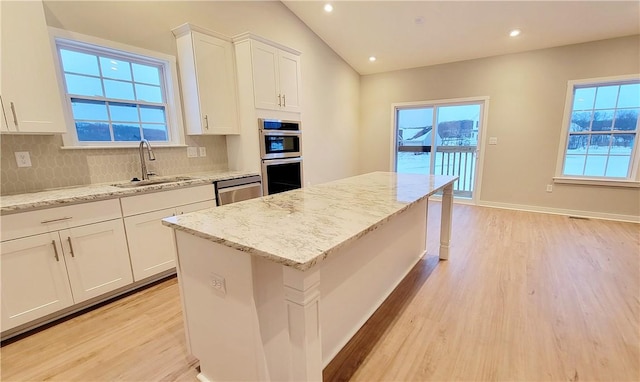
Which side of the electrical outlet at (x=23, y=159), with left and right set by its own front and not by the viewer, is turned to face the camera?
front

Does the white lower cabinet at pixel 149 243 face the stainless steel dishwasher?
no

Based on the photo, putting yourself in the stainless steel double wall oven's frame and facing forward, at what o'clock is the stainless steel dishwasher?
The stainless steel dishwasher is roughly at 3 o'clock from the stainless steel double wall oven.

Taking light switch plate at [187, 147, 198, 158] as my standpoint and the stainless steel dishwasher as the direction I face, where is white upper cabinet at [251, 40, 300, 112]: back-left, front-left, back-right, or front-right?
front-left

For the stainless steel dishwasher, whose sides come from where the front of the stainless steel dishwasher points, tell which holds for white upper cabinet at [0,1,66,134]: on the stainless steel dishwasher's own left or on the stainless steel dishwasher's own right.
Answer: on the stainless steel dishwasher's own right

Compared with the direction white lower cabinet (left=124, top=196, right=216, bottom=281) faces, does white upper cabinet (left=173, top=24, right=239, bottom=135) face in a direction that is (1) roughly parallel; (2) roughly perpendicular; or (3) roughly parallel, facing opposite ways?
roughly parallel

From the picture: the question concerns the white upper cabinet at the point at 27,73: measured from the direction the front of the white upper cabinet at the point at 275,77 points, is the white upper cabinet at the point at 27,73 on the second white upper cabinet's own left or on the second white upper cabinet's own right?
on the second white upper cabinet's own right

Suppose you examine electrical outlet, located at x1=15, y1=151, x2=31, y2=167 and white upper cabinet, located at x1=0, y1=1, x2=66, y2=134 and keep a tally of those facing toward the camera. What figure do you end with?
2

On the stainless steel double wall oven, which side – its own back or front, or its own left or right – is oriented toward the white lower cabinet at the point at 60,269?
right

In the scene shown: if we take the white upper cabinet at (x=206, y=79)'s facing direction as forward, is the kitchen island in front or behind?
in front

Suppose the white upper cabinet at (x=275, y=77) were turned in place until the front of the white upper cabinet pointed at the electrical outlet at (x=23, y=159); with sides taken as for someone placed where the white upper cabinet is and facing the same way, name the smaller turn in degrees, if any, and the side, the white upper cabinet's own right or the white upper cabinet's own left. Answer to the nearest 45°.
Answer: approximately 90° to the white upper cabinet's own right

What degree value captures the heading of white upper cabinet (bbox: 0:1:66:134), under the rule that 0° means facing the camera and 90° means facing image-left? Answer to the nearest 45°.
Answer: approximately 0°

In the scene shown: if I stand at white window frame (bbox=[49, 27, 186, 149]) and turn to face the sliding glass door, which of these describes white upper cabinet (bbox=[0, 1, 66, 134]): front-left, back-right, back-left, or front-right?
back-right

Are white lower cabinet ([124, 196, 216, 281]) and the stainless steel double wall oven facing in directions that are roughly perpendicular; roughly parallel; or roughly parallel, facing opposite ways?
roughly parallel

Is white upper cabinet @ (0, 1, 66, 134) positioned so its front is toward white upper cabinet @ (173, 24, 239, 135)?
no
